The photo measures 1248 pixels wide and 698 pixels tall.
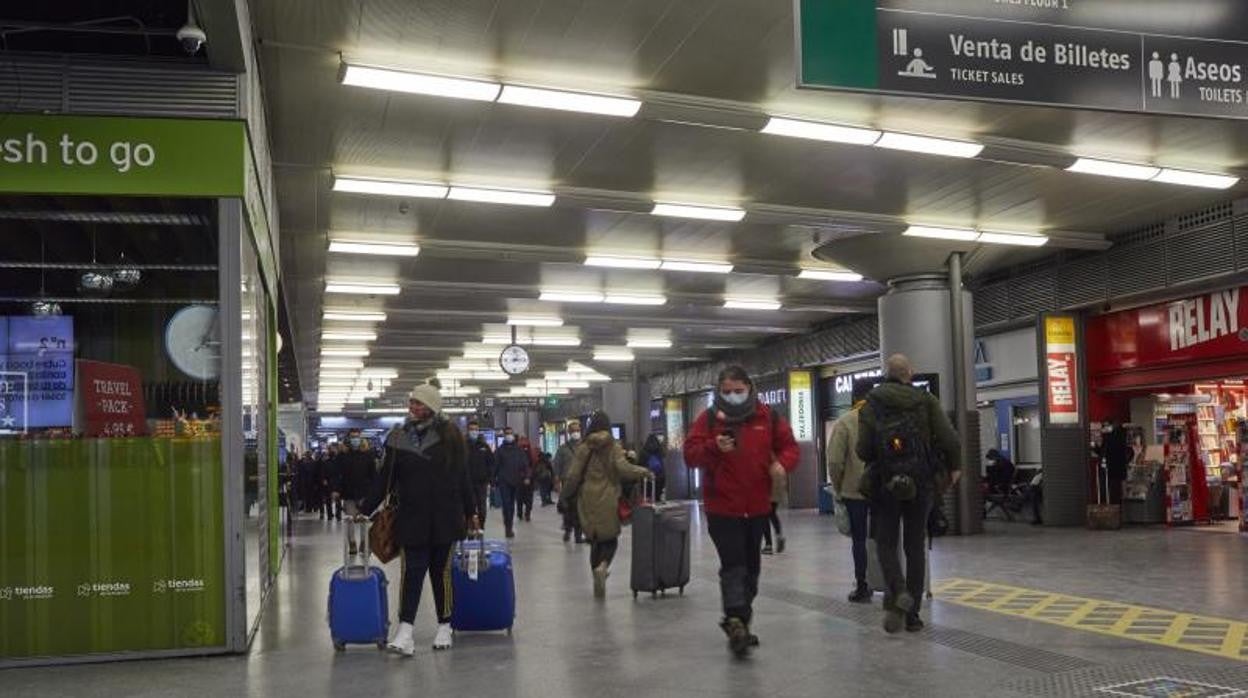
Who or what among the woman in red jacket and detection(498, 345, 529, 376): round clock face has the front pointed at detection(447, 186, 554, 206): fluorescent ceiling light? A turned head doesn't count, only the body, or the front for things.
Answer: the round clock face

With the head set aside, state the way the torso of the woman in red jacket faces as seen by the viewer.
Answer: toward the camera

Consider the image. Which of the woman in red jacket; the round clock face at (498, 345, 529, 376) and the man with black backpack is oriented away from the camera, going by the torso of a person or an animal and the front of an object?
the man with black backpack

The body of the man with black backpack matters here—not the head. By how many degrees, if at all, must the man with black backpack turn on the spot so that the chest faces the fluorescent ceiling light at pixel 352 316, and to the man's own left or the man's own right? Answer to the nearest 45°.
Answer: approximately 45° to the man's own left

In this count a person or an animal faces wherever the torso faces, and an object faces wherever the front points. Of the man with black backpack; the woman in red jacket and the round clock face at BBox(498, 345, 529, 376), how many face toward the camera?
2

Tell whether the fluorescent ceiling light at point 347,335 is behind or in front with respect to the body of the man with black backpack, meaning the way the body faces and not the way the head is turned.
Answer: in front

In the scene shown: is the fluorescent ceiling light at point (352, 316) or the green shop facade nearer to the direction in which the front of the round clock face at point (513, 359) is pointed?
the green shop facade

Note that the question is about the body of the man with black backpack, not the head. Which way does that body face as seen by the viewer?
away from the camera

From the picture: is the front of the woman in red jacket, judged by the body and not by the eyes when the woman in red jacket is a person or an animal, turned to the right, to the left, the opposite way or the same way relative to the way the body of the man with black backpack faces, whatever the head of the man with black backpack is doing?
the opposite way

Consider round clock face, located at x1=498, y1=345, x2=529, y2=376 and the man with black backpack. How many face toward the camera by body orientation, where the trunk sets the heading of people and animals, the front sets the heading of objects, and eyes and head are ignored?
1

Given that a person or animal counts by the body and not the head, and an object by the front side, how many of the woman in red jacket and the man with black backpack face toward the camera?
1

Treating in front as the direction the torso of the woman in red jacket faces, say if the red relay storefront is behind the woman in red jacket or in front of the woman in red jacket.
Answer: behind

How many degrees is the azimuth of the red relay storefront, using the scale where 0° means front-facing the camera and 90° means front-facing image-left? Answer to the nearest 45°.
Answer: approximately 45°

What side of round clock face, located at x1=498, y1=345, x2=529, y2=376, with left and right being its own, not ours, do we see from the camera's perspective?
front

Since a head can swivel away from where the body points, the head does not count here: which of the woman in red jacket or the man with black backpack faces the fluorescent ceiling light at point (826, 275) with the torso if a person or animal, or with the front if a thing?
the man with black backpack
